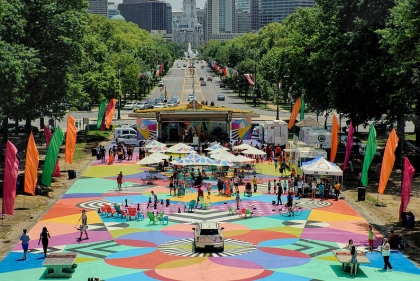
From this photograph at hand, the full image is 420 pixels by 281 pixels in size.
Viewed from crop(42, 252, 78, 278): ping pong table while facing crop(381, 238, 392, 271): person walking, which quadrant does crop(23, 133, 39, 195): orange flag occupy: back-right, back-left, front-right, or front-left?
back-left

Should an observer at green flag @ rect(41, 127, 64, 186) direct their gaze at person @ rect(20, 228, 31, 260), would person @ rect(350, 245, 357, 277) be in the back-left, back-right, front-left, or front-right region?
front-left
